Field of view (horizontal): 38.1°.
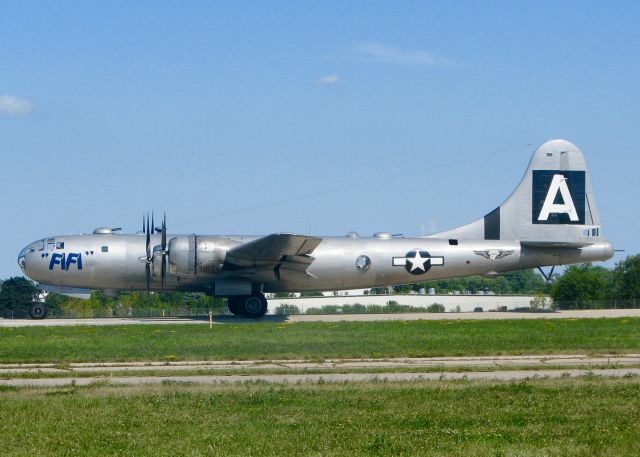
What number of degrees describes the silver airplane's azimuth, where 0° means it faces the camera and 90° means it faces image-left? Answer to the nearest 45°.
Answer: approximately 90°
